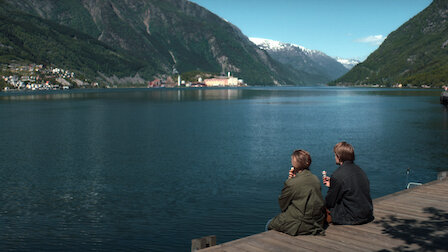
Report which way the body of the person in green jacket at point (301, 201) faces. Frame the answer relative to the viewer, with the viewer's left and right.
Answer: facing away from the viewer and to the left of the viewer

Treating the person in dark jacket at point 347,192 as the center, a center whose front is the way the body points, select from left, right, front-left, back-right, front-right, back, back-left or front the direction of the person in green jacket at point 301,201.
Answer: left

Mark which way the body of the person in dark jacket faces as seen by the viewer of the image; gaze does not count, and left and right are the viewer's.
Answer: facing away from the viewer and to the left of the viewer

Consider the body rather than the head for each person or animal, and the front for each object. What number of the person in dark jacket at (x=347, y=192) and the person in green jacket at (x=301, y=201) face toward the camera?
0

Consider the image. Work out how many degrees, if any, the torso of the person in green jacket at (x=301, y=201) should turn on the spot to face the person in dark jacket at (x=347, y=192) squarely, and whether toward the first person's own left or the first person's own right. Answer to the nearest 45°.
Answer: approximately 90° to the first person's own right

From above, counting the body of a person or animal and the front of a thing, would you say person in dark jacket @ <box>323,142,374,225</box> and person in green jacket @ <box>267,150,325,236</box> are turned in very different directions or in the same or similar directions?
same or similar directions
